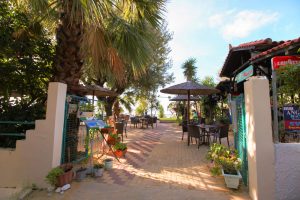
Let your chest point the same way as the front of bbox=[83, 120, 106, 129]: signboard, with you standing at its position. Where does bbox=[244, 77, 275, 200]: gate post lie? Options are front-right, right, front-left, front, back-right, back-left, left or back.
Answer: front-left

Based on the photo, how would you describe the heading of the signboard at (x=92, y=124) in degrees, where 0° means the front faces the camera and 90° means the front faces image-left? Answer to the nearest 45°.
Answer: approximately 0°

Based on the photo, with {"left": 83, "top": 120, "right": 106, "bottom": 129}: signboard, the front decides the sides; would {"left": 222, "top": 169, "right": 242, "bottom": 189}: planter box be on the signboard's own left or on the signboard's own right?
on the signboard's own left

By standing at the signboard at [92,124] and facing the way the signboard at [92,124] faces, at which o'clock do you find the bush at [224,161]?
The bush is roughly at 10 o'clock from the signboard.

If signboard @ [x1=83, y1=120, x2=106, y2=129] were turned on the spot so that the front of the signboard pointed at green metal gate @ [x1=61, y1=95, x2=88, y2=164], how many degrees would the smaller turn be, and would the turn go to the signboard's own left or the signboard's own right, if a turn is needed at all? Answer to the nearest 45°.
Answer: approximately 135° to the signboard's own right

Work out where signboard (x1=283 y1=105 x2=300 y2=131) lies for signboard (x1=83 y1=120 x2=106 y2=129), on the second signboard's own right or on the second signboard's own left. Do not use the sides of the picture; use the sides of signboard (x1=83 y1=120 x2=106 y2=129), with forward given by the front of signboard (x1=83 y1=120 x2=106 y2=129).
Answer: on the second signboard's own left

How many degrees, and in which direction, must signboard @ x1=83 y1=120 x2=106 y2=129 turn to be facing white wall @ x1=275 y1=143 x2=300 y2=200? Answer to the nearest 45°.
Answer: approximately 45° to its left
